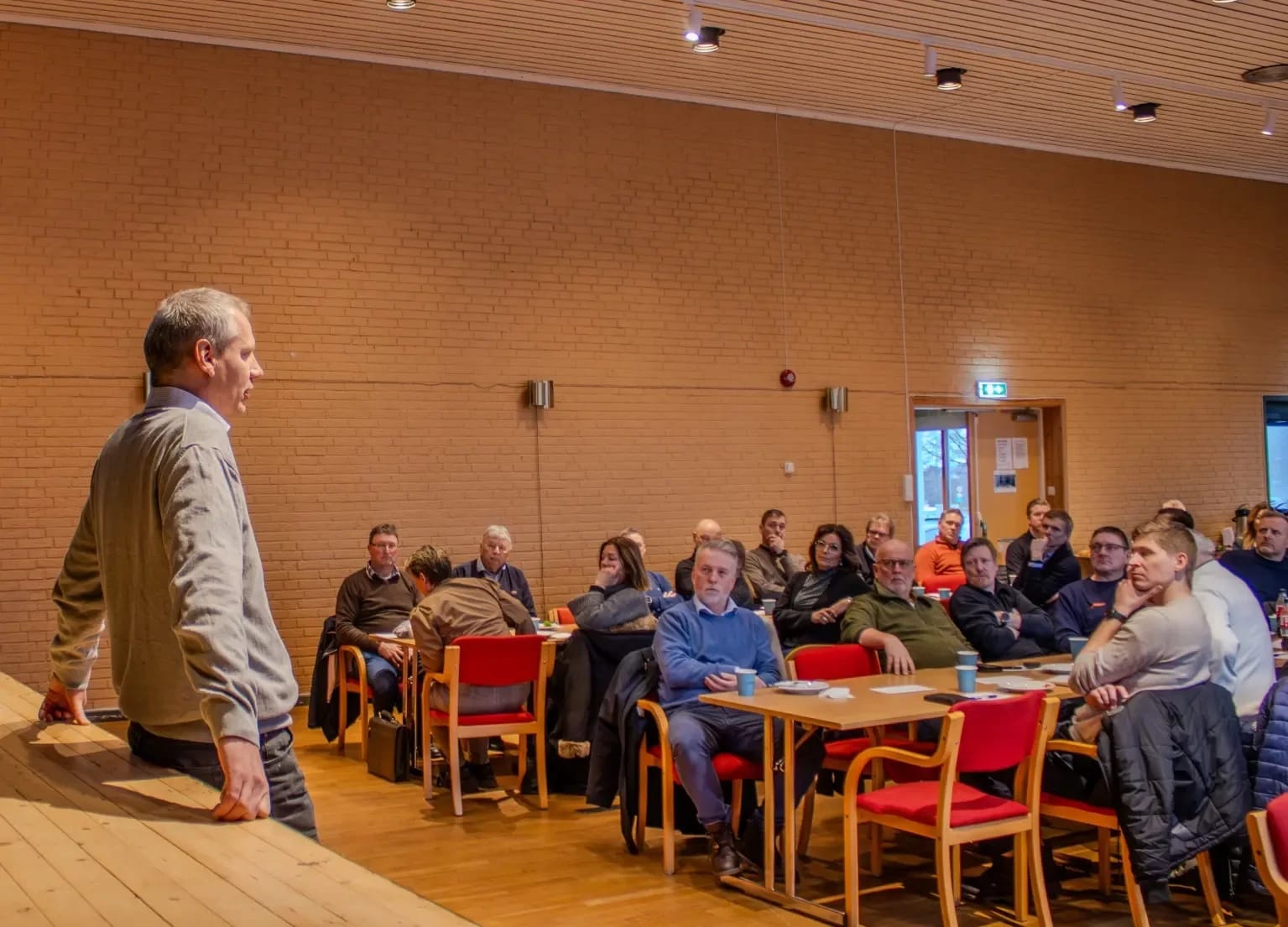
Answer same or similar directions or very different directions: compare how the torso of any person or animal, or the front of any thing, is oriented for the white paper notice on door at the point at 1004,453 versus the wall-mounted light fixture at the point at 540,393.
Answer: same or similar directions

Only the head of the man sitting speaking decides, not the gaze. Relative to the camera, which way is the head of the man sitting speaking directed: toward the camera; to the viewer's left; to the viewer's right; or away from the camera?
to the viewer's right

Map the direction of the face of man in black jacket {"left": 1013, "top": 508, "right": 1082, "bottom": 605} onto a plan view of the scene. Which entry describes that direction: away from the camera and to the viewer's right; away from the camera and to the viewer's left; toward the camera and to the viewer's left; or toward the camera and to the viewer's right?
toward the camera and to the viewer's left

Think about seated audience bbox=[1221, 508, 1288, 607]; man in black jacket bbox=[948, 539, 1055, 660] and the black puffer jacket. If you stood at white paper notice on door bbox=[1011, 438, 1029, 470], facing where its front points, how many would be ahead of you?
3

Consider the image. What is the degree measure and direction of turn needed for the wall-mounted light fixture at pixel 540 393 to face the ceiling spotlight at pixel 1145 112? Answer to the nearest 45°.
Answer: approximately 90° to its left

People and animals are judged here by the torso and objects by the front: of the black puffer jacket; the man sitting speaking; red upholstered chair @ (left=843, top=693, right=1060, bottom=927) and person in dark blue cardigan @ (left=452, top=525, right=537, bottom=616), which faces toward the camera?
the person in dark blue cardigan

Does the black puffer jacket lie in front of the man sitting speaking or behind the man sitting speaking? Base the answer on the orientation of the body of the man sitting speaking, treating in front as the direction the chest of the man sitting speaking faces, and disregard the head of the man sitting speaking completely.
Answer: in front

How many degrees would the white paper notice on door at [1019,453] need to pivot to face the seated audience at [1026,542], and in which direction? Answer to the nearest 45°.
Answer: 0° — it already faces them

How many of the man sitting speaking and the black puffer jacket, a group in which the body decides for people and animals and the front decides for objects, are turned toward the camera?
0

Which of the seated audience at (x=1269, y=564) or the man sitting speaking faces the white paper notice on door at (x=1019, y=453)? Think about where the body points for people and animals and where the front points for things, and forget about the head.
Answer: the man sitting speaking

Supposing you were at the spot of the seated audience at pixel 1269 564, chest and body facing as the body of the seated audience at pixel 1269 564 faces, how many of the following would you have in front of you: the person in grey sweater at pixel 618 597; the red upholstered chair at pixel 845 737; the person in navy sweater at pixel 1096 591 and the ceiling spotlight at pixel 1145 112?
3

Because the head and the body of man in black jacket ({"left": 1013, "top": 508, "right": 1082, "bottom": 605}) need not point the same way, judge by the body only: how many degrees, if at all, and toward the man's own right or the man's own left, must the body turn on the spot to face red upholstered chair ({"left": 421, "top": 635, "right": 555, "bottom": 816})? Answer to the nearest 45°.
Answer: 0° — they already face it

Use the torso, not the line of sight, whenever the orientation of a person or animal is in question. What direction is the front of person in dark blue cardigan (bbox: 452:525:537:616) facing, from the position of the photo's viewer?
facing the viewer

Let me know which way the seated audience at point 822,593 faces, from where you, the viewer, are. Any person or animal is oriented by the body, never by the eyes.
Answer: facing the viewer and to the left of the viewer

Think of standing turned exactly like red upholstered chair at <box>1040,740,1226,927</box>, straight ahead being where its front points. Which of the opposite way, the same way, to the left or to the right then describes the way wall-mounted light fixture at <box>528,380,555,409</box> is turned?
the opposite way

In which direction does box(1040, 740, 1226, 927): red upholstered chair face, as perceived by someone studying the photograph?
facing away from the viewer and to the left of the viewer

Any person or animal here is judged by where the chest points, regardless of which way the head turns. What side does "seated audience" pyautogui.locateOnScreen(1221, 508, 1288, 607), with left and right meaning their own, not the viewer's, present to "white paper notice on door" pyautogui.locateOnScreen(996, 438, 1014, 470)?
right

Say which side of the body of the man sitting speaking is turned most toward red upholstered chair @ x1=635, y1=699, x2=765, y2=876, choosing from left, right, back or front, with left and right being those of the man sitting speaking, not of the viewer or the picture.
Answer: front
